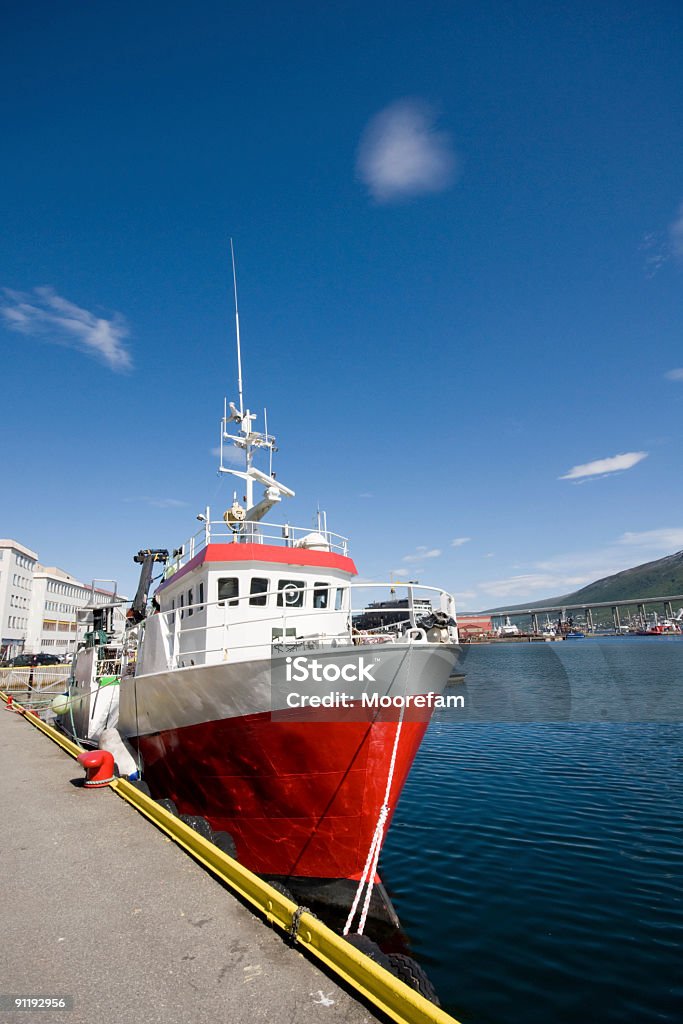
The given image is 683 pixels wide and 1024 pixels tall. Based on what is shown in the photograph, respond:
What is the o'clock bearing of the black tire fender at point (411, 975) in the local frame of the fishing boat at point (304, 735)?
The black tire fender is roughly at 1 o'clock from the fishing boat.

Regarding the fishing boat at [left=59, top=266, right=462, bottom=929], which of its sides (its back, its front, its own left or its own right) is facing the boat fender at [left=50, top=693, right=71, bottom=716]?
back

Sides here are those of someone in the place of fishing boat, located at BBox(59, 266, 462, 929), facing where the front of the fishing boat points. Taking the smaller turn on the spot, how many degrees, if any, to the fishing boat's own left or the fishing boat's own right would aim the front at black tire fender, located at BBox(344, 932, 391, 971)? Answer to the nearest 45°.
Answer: approximately 45° to the fishing boat's own right

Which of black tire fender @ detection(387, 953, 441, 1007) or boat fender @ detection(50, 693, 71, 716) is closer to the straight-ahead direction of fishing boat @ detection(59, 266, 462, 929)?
the black tire fender

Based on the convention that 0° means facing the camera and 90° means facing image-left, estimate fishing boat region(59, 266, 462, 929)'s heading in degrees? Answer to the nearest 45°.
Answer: approximately 315°
